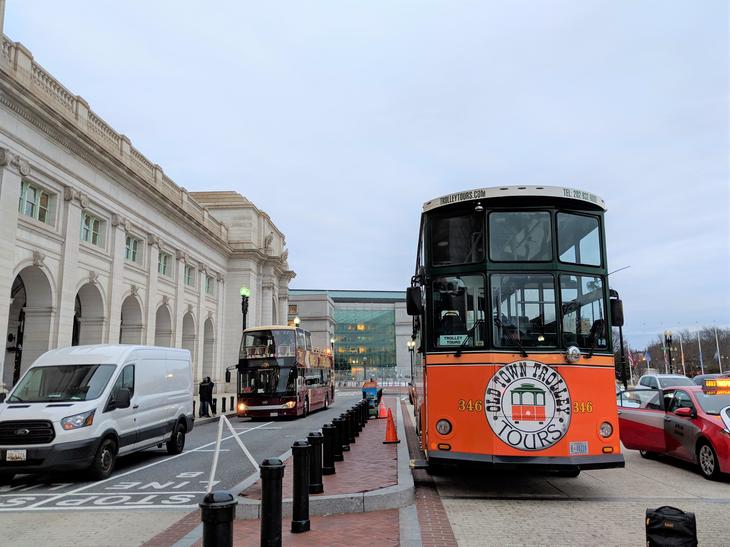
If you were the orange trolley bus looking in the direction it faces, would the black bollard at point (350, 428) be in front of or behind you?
behind

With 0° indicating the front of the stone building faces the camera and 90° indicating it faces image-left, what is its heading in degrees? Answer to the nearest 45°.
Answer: approximately 315°

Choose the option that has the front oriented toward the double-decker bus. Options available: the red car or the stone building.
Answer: the stone building

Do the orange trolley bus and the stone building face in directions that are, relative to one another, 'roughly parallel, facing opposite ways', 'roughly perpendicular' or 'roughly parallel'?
roughly perpendicular

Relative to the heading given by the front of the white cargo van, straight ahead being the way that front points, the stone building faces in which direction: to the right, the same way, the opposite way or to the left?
to the left

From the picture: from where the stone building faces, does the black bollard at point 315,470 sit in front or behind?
in front

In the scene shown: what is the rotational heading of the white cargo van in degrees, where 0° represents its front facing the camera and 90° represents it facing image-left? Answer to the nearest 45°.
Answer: approximately 45°

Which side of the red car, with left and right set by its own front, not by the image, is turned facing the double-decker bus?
back

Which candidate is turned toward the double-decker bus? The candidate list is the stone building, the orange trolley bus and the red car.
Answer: the stone building

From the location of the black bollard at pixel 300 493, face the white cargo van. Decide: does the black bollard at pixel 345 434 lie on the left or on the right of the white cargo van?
right

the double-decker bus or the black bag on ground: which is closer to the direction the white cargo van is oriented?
the black bag on ground

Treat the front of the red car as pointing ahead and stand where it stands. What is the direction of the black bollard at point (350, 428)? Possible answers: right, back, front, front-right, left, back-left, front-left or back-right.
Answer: back-right

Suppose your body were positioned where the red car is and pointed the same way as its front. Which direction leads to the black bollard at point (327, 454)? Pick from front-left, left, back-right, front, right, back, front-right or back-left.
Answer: right

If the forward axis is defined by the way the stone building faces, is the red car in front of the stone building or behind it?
in front
